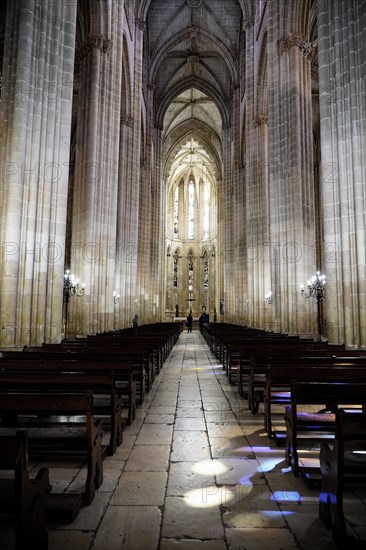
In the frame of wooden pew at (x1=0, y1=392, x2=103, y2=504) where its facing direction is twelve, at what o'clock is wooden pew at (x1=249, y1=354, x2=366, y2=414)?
wooden pew at (x1=249, y1=354, x2=366, y2=414) is roughly at 2 o'clock from wooden pew at (x1=0, y1=392, x2=103, y2=504).

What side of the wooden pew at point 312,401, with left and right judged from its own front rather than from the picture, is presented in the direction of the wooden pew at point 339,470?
back

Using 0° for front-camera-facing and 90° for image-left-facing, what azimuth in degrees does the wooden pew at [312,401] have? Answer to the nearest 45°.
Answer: approximately 180°

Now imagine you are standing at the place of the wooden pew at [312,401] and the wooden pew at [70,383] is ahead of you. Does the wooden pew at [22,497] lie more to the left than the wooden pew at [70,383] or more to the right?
left

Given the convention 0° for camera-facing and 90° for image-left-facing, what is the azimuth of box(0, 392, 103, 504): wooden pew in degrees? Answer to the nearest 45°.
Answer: approximately 180°

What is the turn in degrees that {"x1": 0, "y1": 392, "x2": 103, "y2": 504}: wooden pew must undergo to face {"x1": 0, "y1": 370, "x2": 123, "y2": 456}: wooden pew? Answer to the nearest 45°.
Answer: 0° — it already faces it

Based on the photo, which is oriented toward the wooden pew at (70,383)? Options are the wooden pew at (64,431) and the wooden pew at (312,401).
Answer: the wooden pew at (64,431)

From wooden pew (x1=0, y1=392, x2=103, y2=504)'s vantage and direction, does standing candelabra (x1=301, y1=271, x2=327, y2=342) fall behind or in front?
in front

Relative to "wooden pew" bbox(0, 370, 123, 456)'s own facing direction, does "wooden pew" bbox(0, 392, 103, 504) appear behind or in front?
behind

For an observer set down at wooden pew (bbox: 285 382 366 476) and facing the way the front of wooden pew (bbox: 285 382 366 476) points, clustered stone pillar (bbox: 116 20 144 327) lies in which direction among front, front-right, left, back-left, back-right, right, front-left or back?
front-left

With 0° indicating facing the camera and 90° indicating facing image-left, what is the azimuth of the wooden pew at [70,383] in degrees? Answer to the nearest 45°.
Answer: approximately 180°

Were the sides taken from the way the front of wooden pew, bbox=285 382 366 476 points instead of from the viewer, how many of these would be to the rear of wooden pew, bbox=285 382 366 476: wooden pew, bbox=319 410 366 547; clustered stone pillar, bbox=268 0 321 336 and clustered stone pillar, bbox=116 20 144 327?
1

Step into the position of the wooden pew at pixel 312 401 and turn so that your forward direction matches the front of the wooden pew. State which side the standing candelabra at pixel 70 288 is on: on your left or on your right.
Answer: on your left
